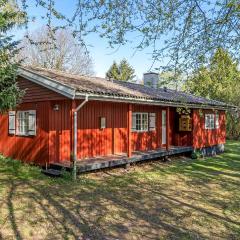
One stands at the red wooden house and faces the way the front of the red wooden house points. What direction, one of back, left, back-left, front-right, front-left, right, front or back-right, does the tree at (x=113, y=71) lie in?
back-left

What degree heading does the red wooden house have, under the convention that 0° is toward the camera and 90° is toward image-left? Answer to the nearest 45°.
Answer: approximately 315°

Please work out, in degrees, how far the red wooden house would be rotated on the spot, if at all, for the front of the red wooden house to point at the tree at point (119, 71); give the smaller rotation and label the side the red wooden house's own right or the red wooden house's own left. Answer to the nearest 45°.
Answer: approximately 135° to the red wooden house's own left

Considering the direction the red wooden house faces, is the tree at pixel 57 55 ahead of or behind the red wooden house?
behind

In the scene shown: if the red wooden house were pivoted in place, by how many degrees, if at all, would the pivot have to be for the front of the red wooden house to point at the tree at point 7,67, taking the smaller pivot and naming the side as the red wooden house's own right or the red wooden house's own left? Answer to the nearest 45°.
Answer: approximately 90° to the red wooden house's own right
